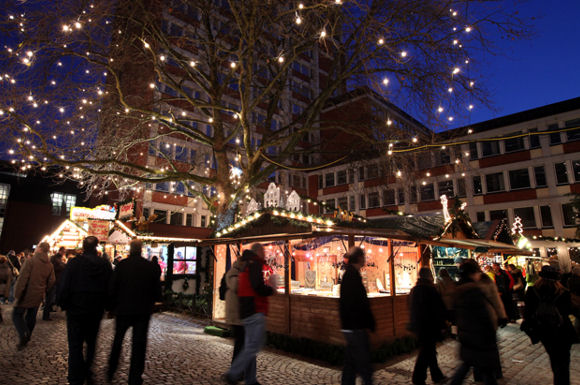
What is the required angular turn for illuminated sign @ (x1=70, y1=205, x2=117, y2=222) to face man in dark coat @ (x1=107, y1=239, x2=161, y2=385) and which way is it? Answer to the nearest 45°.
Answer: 0° — it already faces them

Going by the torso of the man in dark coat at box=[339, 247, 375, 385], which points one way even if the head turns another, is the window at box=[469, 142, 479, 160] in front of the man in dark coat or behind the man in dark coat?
in front

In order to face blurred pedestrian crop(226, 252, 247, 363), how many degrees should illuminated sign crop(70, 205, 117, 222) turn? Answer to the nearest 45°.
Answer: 0° — it already faces them

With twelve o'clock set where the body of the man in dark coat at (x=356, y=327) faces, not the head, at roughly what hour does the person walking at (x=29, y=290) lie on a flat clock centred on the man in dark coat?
The person walking is roughly at 8 o'clock from the man in dark coat.

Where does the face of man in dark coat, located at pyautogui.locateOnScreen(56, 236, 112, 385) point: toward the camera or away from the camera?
away from the camera

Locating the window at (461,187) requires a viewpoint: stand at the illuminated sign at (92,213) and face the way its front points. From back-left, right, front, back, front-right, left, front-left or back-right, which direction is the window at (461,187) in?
left

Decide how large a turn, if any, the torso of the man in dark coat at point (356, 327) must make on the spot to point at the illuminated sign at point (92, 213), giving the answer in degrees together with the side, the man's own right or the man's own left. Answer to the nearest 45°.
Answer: approximately 90° to the man's own left

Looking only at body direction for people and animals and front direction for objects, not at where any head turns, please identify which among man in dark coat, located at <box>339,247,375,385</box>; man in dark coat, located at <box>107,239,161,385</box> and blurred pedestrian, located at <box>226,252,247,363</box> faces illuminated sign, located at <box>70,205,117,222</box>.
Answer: man in dark coat, located at <box>107,239,161,385</box>

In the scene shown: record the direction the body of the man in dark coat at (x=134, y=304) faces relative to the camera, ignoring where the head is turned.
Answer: away from the camera

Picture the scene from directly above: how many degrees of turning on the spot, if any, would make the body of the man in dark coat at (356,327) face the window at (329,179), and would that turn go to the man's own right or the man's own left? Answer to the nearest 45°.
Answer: approximately 45° to the man's own left

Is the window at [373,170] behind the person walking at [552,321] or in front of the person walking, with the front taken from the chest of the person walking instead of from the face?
in front

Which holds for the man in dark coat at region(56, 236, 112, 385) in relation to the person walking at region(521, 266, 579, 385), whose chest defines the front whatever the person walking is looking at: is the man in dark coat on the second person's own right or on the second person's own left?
on the second person's own left

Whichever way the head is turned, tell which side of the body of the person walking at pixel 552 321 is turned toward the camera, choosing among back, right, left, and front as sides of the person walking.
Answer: back
